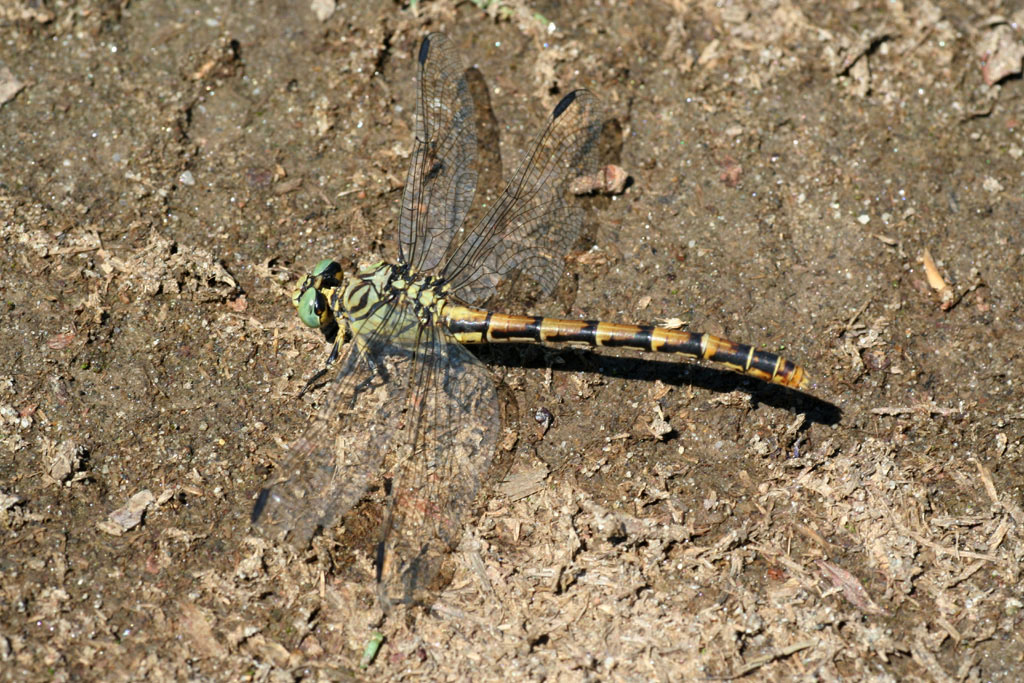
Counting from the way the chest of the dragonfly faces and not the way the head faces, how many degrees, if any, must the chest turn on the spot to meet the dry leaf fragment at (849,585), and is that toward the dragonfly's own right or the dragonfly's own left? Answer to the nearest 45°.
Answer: approximately 135° to the dragonfly's own left

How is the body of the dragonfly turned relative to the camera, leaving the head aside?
to the viewer's left
